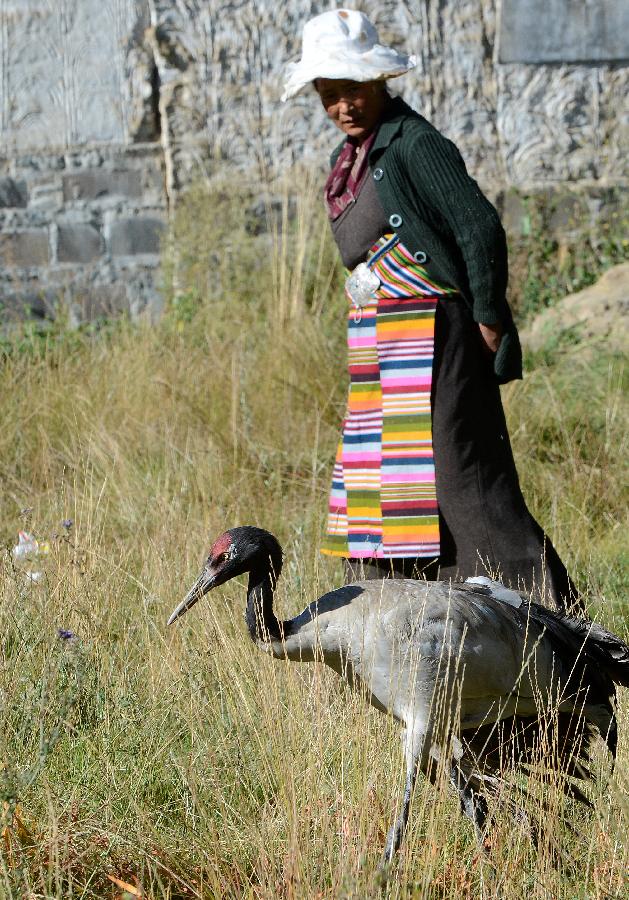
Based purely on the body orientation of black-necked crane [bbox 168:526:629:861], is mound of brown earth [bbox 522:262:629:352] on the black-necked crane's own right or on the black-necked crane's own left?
on the black-necked crane's own right

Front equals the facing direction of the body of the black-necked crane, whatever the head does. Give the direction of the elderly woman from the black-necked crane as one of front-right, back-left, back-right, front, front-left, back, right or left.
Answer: right

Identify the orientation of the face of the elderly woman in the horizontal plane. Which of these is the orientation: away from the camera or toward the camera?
toward the camera

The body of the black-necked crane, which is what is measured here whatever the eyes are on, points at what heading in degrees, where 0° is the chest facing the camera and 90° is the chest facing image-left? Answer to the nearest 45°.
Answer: approximately 90°

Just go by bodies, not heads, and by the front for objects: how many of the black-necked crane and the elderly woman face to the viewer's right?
0

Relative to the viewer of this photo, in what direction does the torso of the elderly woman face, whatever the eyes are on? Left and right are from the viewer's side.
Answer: facing the viewer and to the left of the viewer
